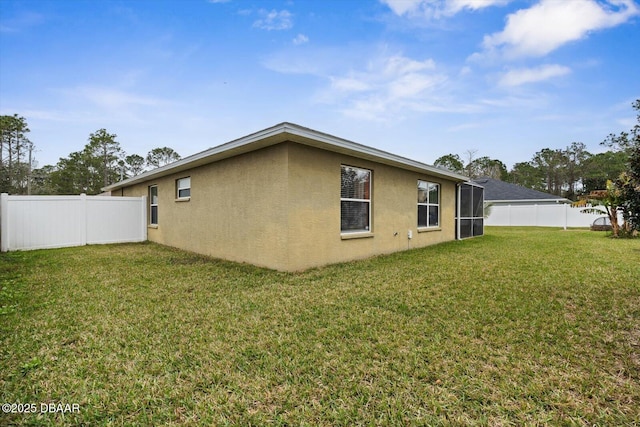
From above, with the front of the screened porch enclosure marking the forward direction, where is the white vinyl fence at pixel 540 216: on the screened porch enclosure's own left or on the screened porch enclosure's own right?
on the screened porch enclosure's own left

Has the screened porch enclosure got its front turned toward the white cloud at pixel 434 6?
no
